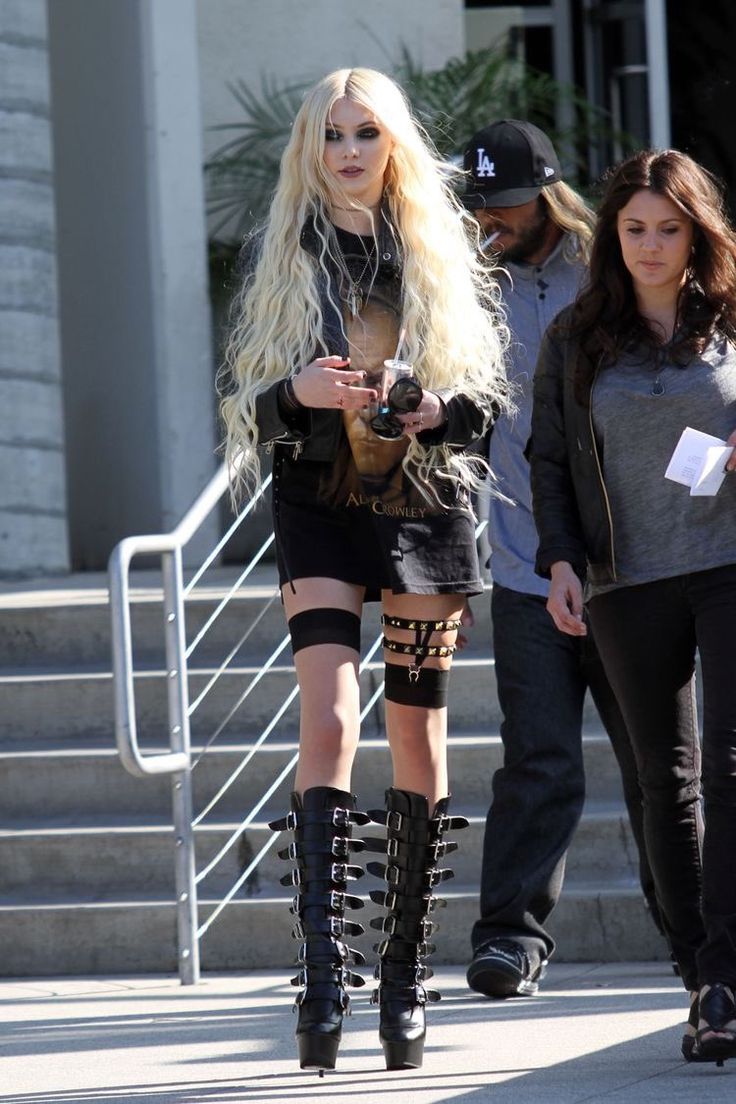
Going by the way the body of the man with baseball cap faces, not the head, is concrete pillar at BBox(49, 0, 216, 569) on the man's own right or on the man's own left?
on the man's own right

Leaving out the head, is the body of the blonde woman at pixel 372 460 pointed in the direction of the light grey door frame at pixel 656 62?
no

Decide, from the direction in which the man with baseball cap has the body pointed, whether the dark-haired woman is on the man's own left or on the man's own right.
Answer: on the man's own left

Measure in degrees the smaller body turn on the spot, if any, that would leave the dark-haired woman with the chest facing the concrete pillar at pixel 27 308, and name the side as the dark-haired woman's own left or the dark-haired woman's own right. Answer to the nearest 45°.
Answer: approximately 135° to the dark-haired woman's own right

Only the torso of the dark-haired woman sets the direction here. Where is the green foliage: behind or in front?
behind

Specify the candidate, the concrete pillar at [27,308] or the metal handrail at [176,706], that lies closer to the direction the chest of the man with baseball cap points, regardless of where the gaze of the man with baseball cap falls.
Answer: the metal handrail

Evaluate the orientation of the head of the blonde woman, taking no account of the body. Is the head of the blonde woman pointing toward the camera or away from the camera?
toward the camera

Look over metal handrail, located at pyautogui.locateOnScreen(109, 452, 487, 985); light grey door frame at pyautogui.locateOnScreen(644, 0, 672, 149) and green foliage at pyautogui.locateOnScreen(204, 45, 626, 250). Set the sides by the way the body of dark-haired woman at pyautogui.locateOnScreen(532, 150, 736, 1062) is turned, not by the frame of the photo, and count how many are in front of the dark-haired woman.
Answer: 0

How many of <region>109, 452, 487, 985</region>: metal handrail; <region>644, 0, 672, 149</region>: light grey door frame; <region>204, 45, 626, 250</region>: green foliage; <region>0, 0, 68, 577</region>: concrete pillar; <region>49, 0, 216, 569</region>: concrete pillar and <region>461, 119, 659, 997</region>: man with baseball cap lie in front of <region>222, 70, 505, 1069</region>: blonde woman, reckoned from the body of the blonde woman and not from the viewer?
0

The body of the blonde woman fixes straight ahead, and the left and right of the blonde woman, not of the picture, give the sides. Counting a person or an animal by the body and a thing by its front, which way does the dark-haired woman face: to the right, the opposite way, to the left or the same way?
the same way

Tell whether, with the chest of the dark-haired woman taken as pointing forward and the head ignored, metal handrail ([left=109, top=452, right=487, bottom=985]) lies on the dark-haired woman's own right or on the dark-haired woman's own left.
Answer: on the dark-haired woman's own right

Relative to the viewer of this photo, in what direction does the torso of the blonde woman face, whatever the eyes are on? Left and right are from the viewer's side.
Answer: facing the viewer

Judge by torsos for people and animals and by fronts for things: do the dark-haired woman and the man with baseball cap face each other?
no

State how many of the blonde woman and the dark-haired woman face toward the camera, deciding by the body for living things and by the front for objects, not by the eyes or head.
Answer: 2

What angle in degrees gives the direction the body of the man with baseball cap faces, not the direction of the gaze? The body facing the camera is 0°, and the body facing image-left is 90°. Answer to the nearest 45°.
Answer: approximately 45°

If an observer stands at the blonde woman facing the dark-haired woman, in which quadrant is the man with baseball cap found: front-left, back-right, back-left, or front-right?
front-left

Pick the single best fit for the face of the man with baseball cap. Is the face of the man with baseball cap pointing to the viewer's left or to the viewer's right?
to the viewer's left

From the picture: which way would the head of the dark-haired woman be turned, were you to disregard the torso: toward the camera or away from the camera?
toward the camera

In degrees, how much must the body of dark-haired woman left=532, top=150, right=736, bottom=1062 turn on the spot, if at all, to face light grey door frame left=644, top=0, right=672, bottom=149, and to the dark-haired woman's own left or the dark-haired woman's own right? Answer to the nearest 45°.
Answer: approximately 180°

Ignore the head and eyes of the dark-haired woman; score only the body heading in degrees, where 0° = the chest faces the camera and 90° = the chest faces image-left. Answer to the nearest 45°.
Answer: approximately 0°
